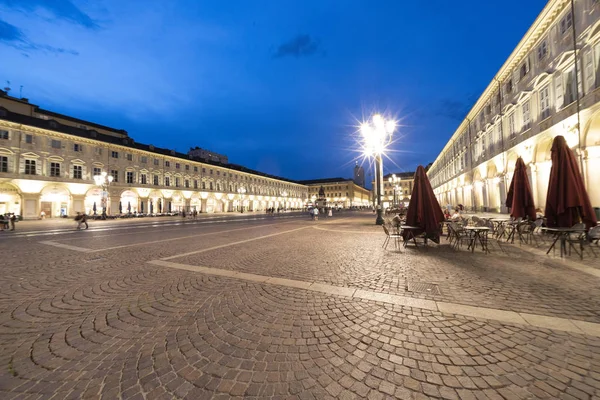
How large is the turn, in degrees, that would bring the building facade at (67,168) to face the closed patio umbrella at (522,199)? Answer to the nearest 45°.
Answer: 0° — it already faces it

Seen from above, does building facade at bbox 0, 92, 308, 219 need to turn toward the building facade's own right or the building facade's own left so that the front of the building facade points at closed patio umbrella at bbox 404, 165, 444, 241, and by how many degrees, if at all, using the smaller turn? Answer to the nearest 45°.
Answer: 0° — it already faces it

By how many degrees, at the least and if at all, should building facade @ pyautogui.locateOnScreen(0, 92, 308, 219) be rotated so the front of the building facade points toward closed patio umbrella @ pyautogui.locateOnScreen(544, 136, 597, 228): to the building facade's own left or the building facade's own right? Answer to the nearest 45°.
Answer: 0° — it already faces it

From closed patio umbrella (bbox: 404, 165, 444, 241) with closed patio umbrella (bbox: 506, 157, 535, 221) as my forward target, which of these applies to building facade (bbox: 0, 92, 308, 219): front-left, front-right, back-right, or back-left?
back-left

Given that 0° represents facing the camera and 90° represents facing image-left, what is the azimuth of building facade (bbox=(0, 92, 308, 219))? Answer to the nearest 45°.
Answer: approximately 315°
